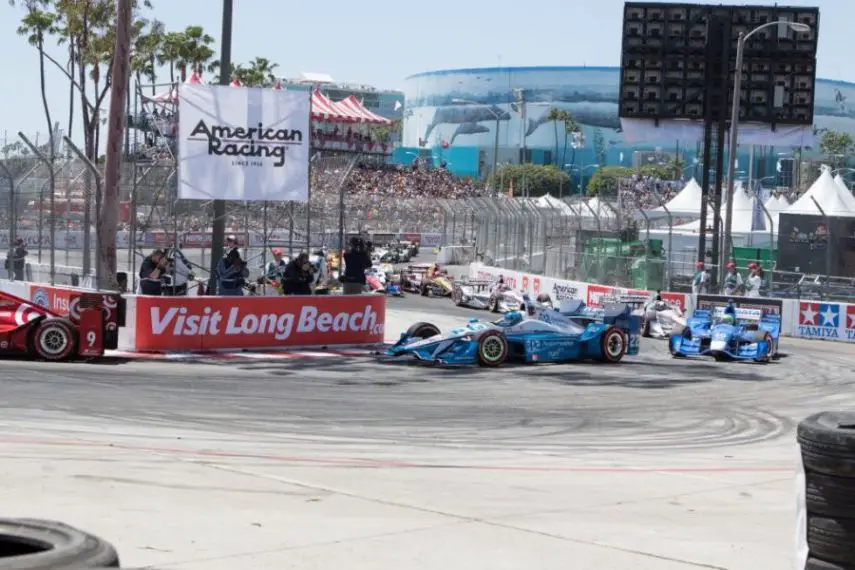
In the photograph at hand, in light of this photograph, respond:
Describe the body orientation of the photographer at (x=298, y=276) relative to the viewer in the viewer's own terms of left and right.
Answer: facing the viewer and to the right of the viewer

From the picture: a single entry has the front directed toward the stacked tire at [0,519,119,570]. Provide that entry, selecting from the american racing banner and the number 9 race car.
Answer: the american racing banner

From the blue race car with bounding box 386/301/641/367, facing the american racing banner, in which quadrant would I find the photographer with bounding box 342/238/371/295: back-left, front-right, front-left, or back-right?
front-right

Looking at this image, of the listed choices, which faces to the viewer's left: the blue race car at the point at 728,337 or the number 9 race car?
the number 9 race car

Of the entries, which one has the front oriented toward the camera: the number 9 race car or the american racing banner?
the american racing banner

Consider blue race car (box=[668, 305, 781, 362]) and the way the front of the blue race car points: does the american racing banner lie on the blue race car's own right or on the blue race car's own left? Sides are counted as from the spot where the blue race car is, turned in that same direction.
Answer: on the blue race car's own right

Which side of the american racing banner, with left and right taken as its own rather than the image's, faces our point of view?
front

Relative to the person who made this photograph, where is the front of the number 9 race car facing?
facing to the left of the viewer

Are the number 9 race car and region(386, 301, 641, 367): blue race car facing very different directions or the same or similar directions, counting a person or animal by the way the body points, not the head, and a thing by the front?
same or similar directions

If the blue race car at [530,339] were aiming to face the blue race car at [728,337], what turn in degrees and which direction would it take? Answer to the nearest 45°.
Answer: approximately 180°

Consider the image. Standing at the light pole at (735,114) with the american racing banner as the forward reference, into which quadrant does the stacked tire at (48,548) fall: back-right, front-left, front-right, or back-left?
front-left

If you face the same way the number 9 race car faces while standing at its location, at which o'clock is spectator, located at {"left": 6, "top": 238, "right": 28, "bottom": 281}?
The spectator is roughly at 3 o'clock from the number 9 race car.
